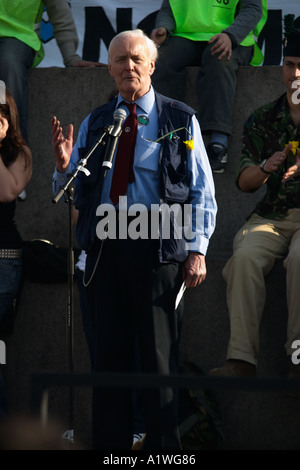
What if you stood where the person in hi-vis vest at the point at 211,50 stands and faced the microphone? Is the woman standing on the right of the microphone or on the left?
right

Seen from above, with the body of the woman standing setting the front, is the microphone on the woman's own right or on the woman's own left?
on the woman's own left

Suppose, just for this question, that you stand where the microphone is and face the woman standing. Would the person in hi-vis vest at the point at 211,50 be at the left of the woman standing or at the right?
right

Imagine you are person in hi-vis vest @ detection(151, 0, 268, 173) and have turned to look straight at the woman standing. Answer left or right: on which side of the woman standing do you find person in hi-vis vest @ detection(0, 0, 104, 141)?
right

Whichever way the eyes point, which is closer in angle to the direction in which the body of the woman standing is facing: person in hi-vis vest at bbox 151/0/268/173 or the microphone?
the microphone
